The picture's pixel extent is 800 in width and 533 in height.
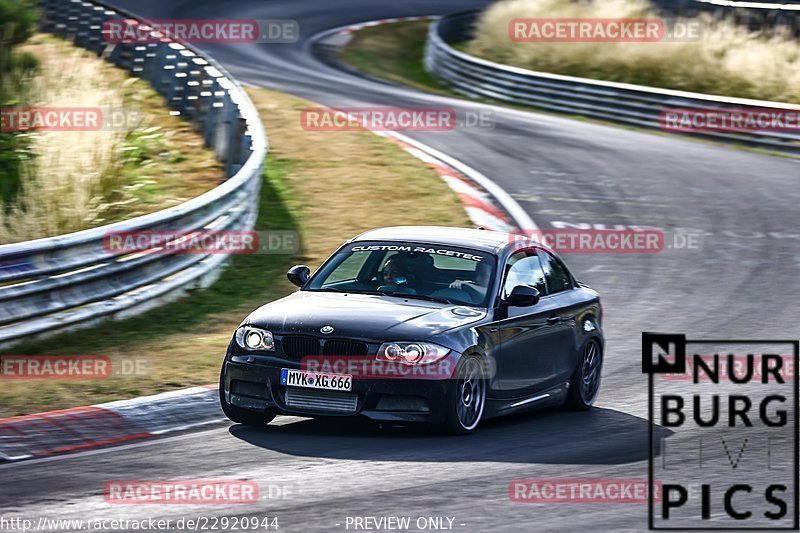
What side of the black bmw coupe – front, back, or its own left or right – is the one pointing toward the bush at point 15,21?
right

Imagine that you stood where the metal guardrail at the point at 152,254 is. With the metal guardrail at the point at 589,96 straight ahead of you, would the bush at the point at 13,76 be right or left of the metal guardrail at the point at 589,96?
left

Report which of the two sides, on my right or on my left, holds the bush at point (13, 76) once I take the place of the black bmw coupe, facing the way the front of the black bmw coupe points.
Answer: on my right

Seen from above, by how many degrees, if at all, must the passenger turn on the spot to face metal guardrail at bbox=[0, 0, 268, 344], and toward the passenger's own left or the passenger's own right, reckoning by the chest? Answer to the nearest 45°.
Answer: approximately 90° to the passenger's own right

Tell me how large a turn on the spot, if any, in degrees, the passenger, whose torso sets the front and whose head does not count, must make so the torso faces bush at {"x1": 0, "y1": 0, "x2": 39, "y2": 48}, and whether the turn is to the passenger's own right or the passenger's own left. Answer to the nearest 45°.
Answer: approximately 90° to the passenger's own right
